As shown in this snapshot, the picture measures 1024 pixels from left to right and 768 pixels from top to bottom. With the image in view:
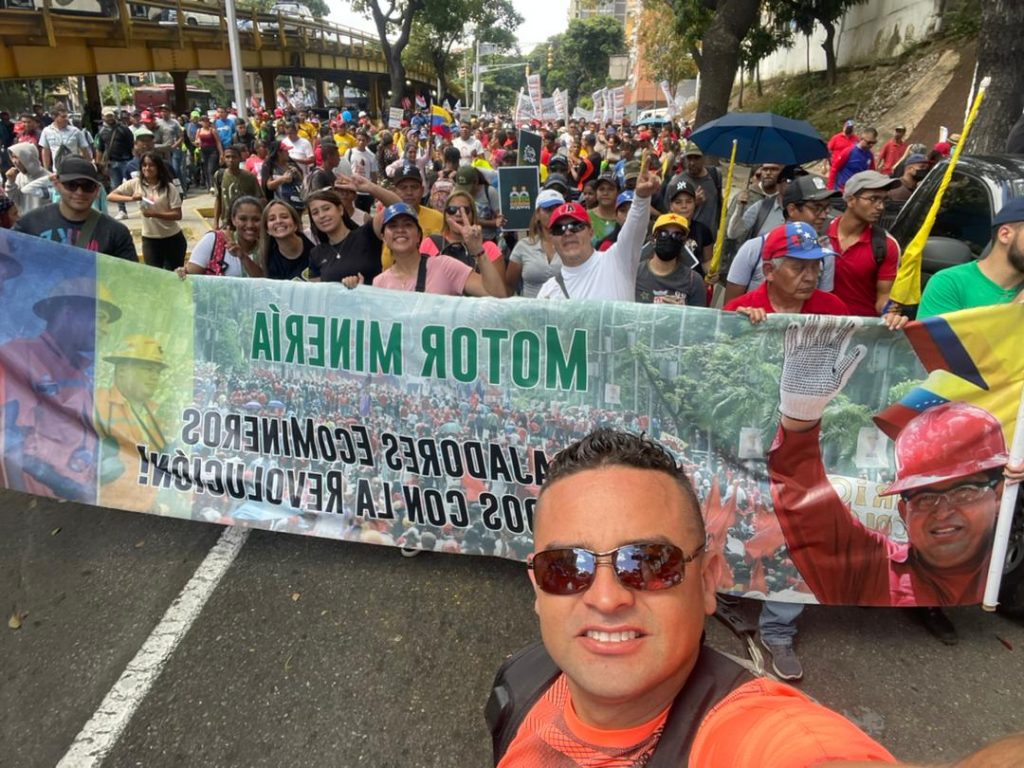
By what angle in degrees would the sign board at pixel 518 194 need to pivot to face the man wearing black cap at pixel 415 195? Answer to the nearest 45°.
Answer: approximately 45° to its right

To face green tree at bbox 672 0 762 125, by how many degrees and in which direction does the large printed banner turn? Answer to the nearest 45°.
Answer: approximately 180°

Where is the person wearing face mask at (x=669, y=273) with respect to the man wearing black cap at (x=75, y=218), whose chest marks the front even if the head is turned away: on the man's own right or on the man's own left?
on the man's own left

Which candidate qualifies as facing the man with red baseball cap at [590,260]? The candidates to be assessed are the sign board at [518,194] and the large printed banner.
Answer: the sign board

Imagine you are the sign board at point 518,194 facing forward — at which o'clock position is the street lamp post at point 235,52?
The street lamp post is roughly at 5 o'clock from the sign board.

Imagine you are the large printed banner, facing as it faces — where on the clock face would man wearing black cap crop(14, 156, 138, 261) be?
The man wearing black cap is roughly at 4 o'clock from the large printed banner.

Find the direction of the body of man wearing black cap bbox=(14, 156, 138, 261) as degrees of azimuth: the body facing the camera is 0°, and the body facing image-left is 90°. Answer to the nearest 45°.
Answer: approximately 0°

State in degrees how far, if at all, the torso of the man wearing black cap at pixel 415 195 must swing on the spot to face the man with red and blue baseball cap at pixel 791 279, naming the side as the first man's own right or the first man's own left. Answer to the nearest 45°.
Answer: approximately 45° to the first man's own left

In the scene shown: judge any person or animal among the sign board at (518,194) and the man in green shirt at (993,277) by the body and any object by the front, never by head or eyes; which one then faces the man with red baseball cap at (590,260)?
the sign board
